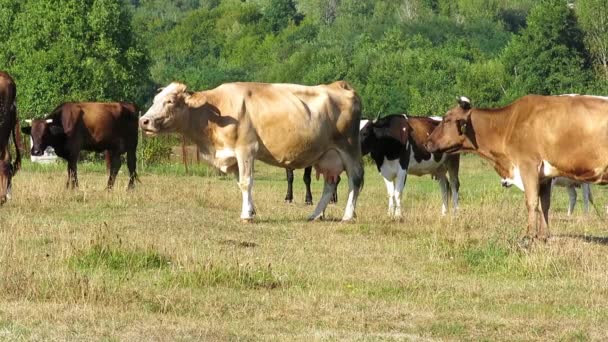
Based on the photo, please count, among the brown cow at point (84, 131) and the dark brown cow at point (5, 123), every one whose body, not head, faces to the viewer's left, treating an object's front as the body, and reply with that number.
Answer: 2

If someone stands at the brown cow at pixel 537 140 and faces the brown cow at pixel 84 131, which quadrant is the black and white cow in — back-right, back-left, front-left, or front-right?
front-right

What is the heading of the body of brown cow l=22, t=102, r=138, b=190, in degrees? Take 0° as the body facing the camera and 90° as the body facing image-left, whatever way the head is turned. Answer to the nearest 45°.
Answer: approximately 90°

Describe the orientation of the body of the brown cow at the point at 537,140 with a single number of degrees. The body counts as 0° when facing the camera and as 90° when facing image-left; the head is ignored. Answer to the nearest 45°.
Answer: approximately 90°

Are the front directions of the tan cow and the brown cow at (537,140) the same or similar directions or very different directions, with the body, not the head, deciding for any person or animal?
same or similar directions

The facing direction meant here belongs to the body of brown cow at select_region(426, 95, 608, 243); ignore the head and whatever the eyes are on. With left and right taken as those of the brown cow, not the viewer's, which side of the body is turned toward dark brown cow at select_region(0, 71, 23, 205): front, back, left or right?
front

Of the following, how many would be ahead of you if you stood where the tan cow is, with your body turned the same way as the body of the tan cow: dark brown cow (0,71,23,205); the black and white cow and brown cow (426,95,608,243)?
1

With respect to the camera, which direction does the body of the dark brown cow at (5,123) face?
to the viewer's left

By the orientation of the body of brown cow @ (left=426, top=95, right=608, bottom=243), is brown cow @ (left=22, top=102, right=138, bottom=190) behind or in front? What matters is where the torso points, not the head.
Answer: in front

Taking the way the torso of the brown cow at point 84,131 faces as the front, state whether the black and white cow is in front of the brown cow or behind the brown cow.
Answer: behind

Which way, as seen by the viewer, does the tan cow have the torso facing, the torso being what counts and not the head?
to the viewer's left

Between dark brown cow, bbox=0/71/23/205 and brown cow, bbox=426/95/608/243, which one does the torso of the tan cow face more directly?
the dark brown cow

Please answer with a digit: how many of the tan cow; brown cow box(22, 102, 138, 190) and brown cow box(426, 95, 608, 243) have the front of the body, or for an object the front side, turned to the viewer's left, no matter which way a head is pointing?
3
